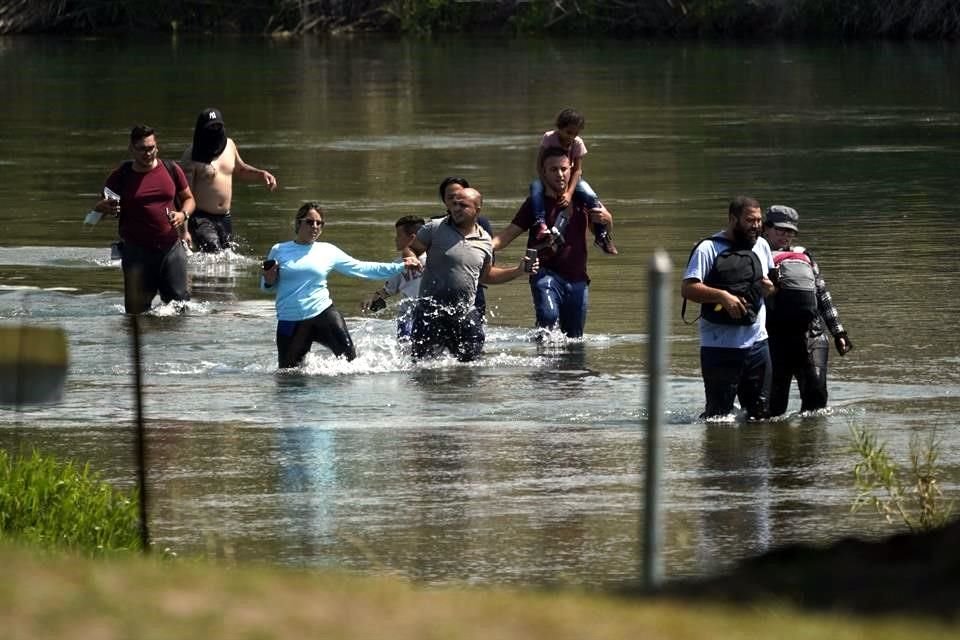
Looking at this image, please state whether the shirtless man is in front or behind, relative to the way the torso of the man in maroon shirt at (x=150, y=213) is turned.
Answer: behind

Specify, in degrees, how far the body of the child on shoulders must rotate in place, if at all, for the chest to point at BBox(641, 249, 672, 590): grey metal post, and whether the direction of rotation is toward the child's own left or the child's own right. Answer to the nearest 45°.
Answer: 0° — they already face it

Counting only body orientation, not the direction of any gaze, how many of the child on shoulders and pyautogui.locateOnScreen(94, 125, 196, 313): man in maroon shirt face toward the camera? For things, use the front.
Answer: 2

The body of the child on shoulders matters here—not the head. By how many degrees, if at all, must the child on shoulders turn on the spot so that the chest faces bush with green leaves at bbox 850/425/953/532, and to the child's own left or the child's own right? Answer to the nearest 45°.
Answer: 0° — they already face it

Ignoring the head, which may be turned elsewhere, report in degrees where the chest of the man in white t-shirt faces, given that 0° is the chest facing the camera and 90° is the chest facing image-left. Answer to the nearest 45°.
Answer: approximately 315°

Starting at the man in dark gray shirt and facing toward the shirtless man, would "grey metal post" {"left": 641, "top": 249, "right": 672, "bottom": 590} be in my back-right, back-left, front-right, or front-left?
back-left

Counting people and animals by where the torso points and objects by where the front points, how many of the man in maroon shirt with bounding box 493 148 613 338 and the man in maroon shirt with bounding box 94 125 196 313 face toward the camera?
2
